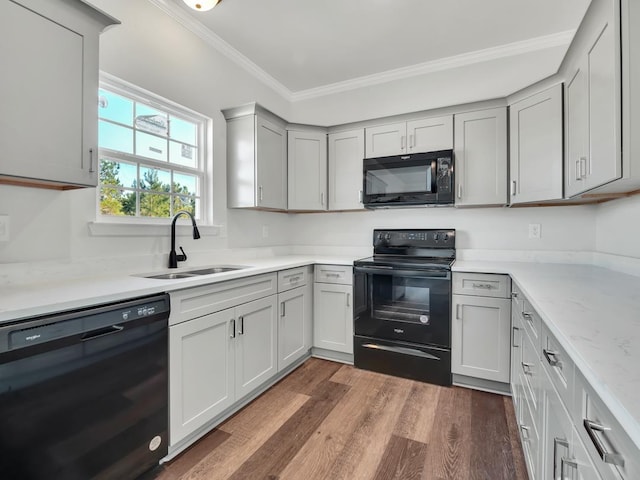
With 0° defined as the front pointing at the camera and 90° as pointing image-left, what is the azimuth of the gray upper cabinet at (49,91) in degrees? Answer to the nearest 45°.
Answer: approximately 315°

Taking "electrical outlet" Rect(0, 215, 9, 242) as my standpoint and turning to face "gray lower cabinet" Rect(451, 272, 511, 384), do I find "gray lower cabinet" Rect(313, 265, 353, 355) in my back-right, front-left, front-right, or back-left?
front-left

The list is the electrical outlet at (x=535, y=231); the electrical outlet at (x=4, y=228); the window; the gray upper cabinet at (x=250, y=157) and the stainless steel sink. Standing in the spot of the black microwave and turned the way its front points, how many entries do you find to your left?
1

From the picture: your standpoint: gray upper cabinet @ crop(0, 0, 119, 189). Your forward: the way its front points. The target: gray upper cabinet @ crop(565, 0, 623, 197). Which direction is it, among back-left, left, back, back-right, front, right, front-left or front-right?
front

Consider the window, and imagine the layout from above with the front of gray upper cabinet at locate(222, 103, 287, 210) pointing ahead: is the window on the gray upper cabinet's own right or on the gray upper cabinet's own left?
on the gray upper cabinet's own right

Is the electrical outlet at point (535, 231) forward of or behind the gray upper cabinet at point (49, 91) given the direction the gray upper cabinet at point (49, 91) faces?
forward

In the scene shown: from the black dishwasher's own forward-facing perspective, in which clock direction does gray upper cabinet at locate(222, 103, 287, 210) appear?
The gray upper cabinet is roughly at 9 o'clock from the black dishwasher.

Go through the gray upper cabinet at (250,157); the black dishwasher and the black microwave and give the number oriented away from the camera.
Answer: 0

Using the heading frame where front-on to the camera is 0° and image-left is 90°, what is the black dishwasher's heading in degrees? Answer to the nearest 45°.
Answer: approximately 315°

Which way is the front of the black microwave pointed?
toward the camera

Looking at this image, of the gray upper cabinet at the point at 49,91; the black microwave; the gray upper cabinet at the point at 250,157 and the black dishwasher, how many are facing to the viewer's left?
0

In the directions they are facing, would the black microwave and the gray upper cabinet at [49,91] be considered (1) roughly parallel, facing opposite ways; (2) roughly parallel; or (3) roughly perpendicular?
roughly perpendicular

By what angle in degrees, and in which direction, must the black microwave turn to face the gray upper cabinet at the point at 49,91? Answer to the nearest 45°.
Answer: approximately 45° to its right
